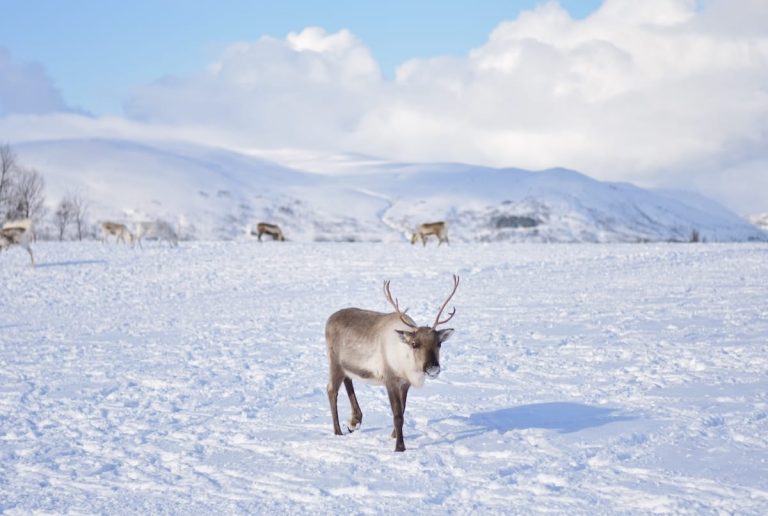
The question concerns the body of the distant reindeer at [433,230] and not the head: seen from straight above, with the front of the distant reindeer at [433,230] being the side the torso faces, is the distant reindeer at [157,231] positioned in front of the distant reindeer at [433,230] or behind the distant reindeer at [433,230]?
in front

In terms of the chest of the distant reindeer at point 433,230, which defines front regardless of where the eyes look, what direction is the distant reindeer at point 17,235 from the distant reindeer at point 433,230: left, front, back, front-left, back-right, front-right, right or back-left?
front-left

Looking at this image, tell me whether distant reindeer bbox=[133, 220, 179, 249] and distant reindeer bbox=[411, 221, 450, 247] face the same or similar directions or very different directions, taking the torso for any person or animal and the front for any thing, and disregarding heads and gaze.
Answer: very different directions

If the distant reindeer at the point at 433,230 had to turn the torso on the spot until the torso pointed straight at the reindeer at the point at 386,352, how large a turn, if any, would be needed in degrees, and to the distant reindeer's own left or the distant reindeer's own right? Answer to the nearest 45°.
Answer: approximately 90° to the distant reindeer's own left

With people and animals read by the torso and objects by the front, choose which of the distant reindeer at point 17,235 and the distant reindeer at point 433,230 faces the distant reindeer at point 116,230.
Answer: the distant reindeer at point 433,230

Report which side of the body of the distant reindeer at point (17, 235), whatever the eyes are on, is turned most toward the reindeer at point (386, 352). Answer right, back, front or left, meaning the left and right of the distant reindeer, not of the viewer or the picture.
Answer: left

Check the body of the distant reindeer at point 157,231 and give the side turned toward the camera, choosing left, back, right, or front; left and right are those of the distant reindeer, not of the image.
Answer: right

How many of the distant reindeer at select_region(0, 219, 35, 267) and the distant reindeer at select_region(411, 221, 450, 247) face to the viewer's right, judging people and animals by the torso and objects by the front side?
0

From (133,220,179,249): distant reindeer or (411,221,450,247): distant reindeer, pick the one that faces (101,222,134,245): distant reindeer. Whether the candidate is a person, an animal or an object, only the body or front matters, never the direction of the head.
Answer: (411,221,450,247): distant reindeer

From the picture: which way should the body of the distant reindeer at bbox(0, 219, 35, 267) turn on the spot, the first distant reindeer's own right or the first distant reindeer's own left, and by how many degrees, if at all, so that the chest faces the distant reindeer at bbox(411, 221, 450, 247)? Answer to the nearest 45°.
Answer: approximately 180°

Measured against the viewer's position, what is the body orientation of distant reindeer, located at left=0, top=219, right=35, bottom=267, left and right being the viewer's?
facing to the left of the viewer

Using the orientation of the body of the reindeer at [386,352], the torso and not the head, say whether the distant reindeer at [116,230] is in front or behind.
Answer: behind

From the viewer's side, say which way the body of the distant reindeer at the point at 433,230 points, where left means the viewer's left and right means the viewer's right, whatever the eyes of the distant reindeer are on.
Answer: facing to the left of the viewer

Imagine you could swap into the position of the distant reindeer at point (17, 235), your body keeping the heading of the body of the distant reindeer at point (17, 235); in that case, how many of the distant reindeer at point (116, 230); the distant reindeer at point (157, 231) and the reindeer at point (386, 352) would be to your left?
1
